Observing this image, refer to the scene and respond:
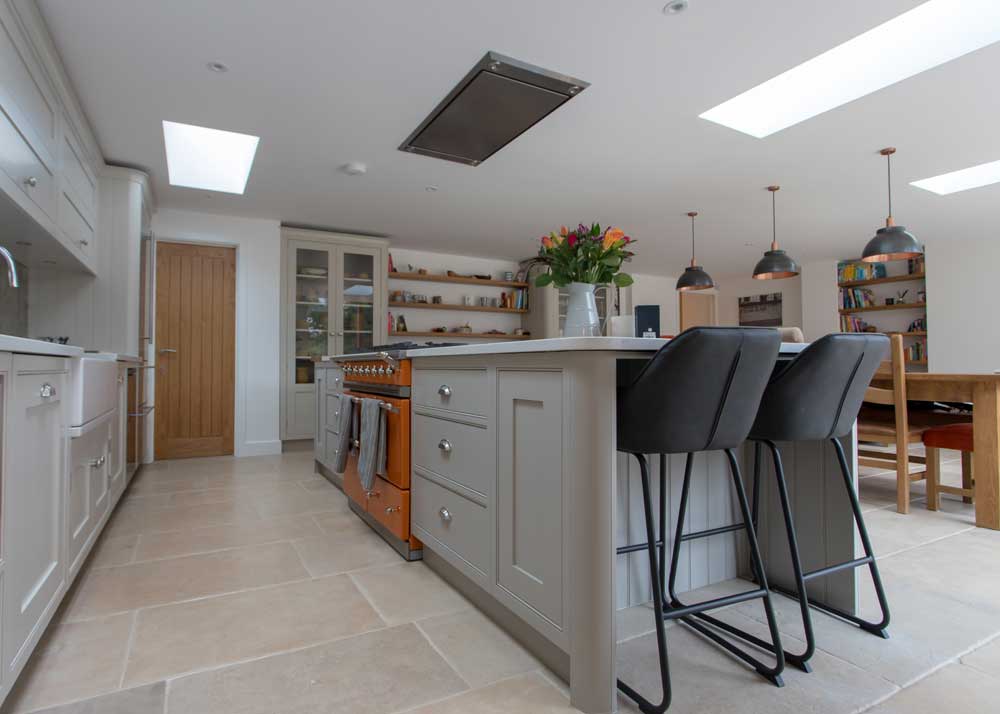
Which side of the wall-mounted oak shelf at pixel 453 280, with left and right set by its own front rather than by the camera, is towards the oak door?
right

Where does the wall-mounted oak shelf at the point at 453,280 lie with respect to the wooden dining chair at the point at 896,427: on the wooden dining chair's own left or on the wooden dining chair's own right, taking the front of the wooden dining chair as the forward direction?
on the wooden dining chair's own left

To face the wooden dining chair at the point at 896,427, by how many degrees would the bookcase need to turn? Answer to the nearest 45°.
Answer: approximately 45° to its left

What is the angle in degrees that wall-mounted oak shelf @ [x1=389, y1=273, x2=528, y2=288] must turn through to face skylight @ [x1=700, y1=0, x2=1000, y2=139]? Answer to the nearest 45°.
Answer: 0° — it already faces it

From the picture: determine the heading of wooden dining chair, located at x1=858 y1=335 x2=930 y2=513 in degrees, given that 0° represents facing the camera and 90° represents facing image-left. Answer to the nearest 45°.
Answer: approximately 225°

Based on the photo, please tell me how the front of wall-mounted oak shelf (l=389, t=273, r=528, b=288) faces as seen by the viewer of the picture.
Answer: facing the viewer and to the right of the viewer

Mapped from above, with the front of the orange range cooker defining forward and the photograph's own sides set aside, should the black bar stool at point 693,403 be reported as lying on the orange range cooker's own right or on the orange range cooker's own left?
on the orange range cooker's own left

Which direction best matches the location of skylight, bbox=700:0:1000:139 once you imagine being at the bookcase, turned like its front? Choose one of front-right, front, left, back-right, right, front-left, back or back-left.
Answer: front-left

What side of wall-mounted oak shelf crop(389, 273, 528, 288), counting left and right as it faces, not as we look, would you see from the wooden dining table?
front

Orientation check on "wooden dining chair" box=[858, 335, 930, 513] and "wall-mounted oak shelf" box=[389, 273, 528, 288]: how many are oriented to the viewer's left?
0

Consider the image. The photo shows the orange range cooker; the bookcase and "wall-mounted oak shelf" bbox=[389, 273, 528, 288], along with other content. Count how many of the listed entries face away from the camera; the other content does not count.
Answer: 0

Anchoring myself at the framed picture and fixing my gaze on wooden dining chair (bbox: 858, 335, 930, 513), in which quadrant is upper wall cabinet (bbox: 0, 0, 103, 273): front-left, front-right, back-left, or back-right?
front-right

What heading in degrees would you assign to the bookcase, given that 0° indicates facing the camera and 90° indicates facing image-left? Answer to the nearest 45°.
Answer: approximately 45°

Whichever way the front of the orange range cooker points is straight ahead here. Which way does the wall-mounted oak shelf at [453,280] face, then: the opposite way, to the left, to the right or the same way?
to the left

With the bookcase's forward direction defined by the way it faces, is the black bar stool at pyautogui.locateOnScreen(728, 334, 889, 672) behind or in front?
in front
